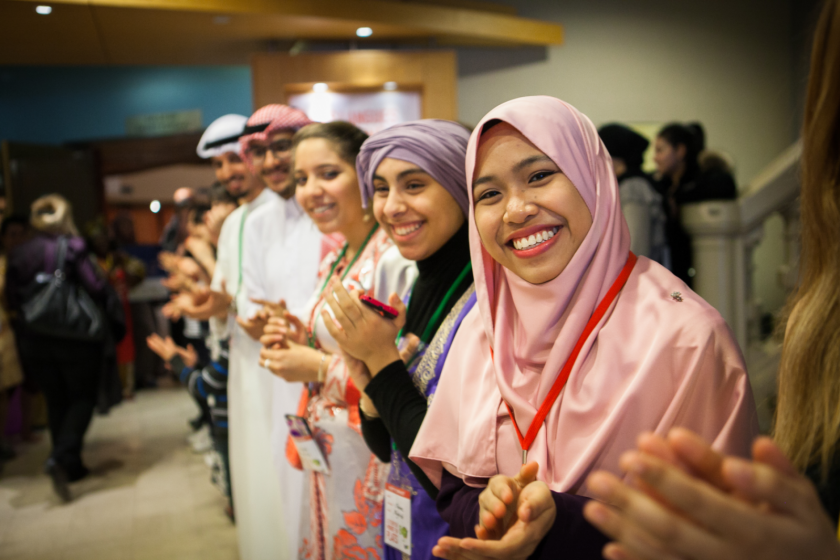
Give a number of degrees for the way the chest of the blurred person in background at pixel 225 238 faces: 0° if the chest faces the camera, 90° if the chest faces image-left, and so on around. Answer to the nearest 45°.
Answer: approximately 45°

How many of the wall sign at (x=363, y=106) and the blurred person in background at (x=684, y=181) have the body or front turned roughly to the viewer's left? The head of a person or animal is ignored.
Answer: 1

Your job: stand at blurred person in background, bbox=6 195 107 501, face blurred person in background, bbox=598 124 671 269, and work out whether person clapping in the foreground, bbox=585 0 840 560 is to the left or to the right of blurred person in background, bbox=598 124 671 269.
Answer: right

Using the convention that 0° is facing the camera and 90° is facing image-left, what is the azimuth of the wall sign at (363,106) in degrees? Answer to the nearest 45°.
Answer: approximately 0°

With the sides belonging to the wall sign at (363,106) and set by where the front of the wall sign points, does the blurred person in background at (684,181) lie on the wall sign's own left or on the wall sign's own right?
on the wall sign's own left

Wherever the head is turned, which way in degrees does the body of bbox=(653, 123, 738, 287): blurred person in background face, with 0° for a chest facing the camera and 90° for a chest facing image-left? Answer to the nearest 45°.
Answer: approximately 90°

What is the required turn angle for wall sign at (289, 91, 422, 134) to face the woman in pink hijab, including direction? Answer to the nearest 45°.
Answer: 0° — it already faces them
